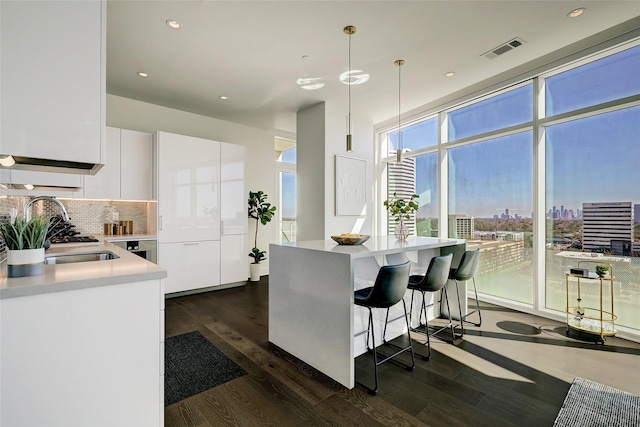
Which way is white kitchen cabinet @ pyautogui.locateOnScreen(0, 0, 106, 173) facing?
to the viewer's right

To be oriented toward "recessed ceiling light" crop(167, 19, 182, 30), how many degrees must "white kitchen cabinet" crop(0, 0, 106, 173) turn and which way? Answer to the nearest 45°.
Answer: approximately 45° to its left

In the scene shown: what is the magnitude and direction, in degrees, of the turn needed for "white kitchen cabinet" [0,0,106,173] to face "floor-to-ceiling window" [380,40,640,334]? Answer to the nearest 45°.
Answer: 0° — it already faces it

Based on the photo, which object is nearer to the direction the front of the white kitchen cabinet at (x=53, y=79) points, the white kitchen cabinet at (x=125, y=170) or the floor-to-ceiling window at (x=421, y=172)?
the floor-to-ceiling window

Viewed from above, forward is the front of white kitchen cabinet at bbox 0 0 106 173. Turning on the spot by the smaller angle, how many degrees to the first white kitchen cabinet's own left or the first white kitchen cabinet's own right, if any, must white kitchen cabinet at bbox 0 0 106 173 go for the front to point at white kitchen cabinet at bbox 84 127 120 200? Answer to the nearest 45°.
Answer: approximately 90° to the first white kitchen cabinet's own left

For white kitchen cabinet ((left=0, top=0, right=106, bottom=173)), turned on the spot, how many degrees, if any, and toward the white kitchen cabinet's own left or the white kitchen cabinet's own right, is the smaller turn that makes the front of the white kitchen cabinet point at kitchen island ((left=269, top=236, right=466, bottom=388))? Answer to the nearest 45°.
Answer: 0° — it already faces it

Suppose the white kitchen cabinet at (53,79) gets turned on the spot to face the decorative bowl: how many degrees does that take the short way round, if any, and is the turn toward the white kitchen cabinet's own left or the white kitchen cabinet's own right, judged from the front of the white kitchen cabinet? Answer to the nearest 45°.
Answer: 0° — it already faces it
